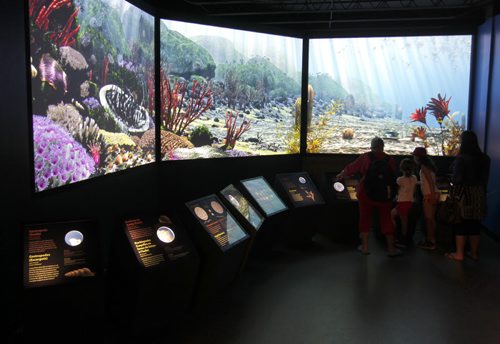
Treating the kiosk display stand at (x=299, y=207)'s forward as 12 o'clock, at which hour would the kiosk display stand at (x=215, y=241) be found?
the kiosk display stand at (x=215, y=241) is roughly at 2 o'clock from the kiosk display stand at (x=299, y=207).

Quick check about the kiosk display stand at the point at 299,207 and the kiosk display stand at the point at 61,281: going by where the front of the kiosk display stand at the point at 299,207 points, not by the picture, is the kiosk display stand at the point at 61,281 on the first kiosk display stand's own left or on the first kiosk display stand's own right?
on the first kiosk display stand's own right

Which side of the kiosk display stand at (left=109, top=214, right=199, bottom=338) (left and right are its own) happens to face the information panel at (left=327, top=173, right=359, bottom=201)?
left

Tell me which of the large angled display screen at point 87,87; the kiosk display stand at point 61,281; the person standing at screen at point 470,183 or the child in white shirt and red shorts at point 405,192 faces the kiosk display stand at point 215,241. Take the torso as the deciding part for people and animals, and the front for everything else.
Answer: the large angled display screen

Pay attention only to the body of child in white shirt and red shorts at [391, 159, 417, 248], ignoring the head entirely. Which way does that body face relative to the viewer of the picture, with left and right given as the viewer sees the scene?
facing away from the viewer

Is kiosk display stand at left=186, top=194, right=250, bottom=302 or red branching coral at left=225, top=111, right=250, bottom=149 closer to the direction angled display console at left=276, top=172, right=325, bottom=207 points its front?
the kiosk display stand

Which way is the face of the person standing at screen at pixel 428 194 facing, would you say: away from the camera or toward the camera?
away from the camera
